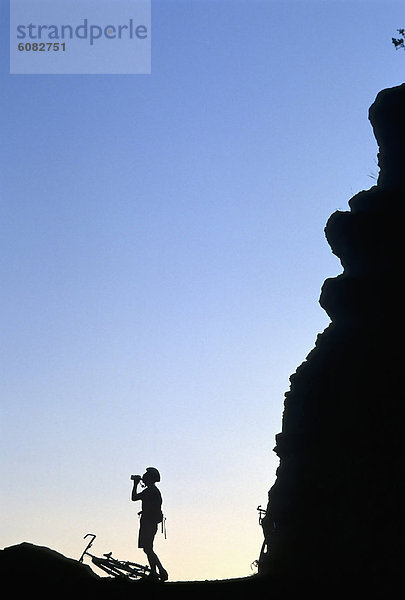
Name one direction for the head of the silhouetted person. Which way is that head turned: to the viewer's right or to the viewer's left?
to the viewer's left

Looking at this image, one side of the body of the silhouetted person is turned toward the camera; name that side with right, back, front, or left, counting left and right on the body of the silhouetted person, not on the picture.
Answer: left
